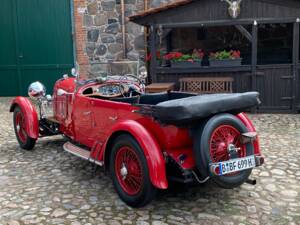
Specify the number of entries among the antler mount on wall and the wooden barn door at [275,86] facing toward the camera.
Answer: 2

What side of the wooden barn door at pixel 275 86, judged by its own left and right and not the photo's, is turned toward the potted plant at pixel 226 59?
right

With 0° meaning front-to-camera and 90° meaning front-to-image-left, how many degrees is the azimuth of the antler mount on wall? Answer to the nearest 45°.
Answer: approximately 0°

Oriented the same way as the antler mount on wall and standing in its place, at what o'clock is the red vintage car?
The red vintage car is roughly at 12 o'clock from the antler mount on wall.

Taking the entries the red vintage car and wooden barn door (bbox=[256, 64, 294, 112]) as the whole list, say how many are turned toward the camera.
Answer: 1

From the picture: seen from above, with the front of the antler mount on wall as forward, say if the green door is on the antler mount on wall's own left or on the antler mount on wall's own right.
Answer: on the antler mount on wall's own right

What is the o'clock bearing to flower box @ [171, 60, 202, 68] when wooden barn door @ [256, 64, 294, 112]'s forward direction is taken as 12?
The flower box is roughly at 3 o'clock from the wooden barn door.

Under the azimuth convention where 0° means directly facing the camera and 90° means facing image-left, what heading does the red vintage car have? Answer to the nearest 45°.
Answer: approximately 135°

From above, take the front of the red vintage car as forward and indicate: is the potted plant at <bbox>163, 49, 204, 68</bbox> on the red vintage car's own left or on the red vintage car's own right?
on the red vintage car's own right

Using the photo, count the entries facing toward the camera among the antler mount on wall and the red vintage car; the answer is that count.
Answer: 1

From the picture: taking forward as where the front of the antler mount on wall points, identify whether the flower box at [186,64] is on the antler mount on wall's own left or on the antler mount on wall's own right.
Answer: on the antler mount on wall's own right
